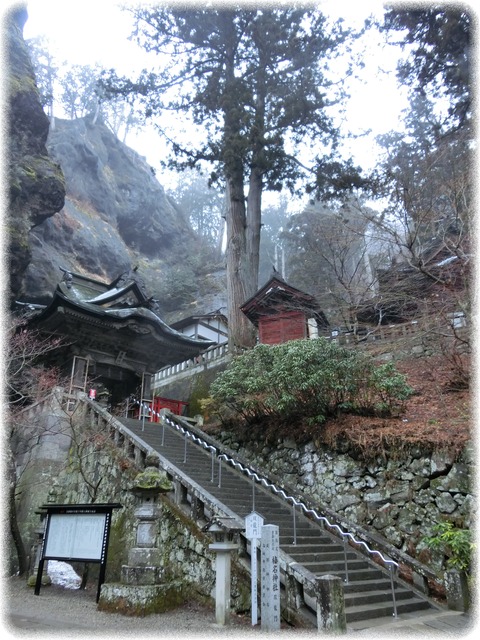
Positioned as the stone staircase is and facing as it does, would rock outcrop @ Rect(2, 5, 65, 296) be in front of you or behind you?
behind

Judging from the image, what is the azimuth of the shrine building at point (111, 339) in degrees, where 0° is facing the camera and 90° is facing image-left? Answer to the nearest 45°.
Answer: approximately 315°

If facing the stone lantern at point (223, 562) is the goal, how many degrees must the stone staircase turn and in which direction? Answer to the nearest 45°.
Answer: approximately 90° to its right

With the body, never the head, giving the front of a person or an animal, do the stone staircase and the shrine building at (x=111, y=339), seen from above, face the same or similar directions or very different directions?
same or similar directions

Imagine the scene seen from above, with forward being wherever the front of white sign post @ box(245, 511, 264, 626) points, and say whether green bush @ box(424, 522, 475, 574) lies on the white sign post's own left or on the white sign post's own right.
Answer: on the white sign post's own left

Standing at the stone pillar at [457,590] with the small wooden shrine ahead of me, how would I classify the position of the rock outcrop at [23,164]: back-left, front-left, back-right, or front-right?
front-left

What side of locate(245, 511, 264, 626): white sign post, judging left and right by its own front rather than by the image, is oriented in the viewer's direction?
front

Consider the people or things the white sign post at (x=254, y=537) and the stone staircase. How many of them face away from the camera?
0

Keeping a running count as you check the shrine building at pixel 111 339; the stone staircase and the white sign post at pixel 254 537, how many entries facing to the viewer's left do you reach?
0

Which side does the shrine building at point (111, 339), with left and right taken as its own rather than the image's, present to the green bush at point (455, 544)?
front

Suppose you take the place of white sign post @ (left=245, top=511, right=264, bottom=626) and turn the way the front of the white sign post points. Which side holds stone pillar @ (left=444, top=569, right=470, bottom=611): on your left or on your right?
on your left

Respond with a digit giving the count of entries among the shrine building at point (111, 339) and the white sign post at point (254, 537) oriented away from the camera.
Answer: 0
